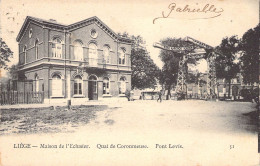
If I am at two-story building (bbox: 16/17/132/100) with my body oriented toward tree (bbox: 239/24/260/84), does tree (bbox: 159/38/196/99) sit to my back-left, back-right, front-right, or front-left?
front-left

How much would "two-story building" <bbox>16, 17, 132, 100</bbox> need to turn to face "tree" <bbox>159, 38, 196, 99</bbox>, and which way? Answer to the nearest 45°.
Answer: approximately 45° to its left

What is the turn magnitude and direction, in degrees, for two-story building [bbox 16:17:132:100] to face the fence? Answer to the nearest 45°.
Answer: approximately 90° to its right

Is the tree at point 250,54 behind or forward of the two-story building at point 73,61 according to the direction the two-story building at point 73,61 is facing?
forward

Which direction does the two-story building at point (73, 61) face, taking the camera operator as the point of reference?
facing the viewer and to the right of the viewer

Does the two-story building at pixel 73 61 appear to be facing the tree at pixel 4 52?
no
